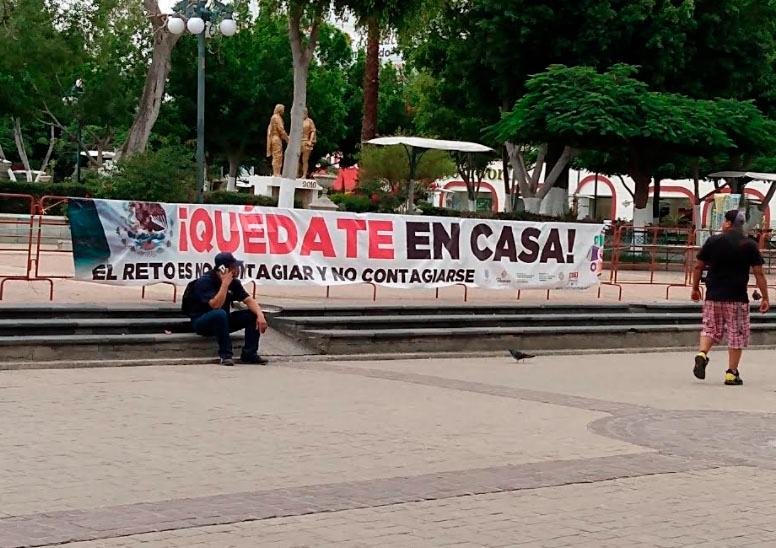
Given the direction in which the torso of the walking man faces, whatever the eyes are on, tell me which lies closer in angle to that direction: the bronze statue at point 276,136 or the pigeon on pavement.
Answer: the bronze statue

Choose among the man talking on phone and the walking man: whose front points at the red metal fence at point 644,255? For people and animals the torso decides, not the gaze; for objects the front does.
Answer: the walking man

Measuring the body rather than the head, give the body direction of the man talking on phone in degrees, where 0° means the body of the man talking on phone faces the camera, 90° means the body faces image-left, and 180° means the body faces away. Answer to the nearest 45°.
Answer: approximately 315°

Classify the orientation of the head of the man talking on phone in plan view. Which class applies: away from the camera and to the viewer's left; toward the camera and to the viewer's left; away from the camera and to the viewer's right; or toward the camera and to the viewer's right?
toward the camera and to the viewer's right

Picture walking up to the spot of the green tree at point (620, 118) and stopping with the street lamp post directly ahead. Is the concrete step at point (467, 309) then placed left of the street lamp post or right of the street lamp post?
left

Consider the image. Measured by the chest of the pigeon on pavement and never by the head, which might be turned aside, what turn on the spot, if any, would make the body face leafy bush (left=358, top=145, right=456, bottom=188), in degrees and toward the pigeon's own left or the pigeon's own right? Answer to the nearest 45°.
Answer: approximately 90° to the pigeon's own right

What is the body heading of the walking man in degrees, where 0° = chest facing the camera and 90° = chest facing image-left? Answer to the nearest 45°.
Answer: approximately 180°

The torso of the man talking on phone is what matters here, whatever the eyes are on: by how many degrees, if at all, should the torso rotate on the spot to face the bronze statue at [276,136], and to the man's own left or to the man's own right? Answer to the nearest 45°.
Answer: approximately 135° to the man's own left

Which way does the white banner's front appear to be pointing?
toward the camera

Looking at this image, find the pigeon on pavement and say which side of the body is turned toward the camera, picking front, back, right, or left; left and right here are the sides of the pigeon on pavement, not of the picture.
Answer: left

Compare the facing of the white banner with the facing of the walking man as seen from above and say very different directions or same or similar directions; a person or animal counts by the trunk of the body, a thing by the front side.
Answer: very different directions

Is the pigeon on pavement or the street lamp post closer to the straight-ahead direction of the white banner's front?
the pigeon on pavement

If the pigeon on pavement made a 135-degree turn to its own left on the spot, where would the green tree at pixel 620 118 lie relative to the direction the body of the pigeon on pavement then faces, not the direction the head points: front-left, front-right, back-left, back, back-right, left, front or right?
back-left
